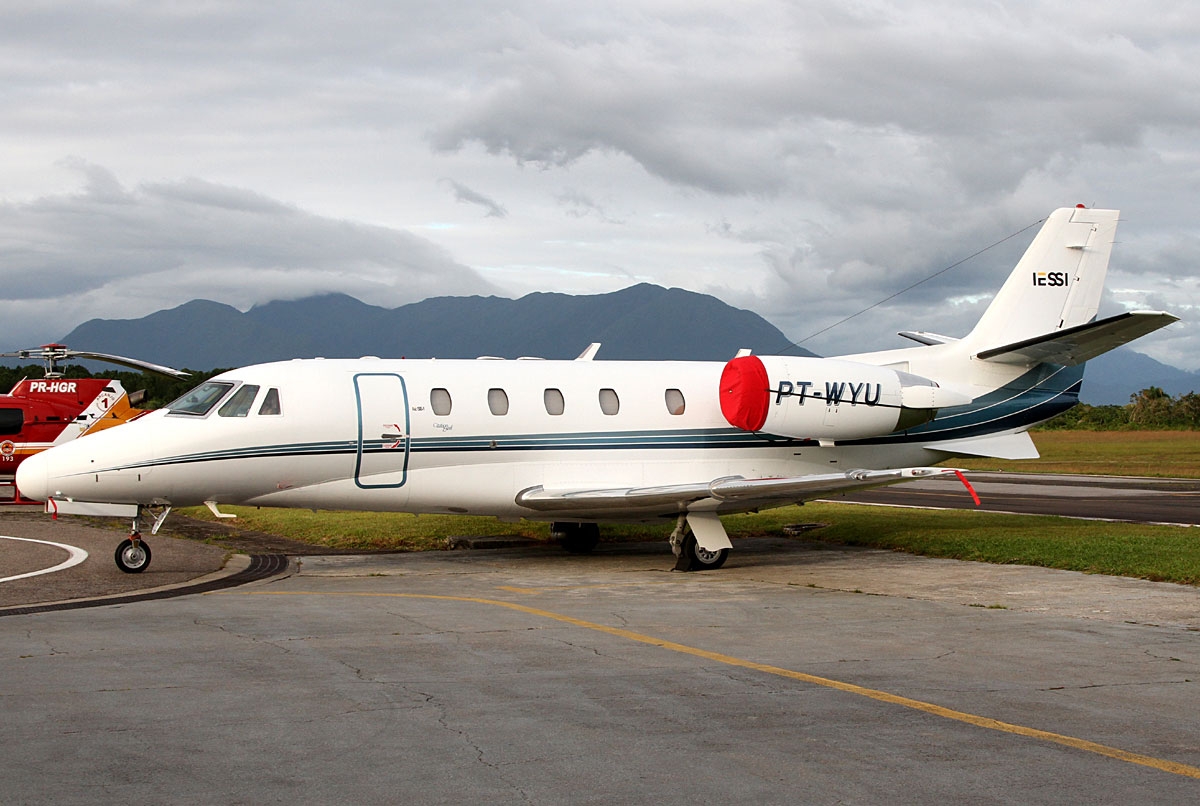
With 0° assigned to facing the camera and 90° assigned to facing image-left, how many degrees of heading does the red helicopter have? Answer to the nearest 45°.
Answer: approximately 90°
